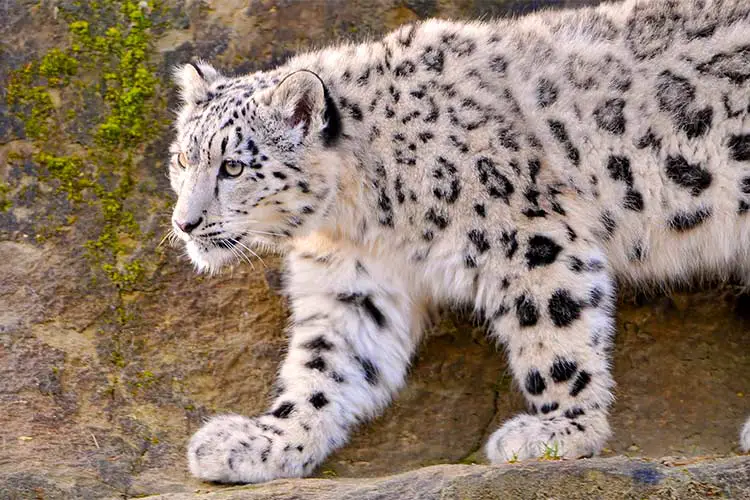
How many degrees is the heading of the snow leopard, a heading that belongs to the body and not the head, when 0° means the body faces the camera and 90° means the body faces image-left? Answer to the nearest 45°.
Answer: approximately 90°
